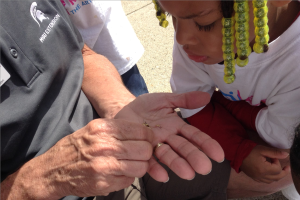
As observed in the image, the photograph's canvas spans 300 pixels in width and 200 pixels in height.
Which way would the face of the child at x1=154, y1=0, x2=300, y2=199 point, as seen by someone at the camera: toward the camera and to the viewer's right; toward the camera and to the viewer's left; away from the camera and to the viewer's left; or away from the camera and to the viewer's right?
toward the camera and to the viewer's left

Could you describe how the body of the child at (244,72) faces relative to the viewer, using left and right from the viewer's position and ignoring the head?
facing the viewer and to the left of the viewer

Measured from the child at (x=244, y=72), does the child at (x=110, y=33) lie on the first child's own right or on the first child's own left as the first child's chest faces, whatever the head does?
on the first child's own right
